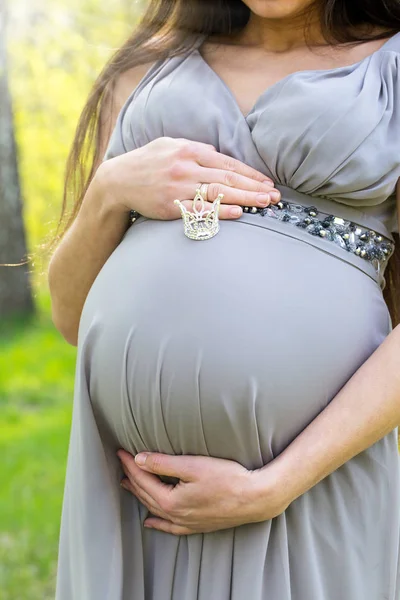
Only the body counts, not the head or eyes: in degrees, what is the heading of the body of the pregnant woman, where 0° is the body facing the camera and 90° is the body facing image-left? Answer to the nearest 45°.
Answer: approximately 45°

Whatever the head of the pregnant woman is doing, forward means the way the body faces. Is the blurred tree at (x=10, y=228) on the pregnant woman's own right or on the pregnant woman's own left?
on the pregnant woman's own right
